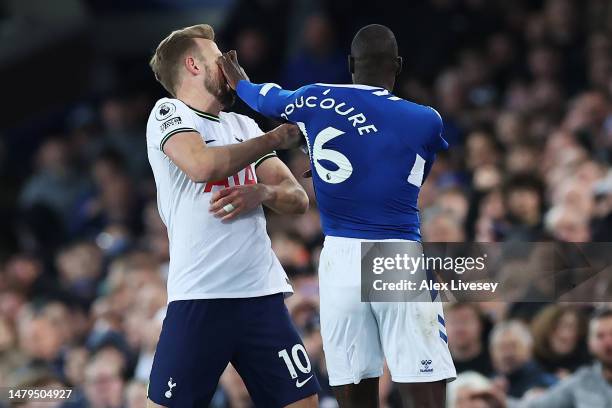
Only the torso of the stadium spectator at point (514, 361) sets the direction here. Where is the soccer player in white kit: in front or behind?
in front

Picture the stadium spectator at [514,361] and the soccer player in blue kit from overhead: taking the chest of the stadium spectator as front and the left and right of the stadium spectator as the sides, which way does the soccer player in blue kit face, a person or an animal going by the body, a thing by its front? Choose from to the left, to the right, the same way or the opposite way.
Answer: the opposite way

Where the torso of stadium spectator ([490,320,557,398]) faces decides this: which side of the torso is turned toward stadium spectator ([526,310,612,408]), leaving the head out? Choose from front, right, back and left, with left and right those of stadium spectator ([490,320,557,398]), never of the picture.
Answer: left
